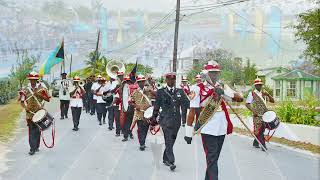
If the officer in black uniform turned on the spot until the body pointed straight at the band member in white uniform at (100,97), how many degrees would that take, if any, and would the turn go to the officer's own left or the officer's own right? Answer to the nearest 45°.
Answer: approximately 180°

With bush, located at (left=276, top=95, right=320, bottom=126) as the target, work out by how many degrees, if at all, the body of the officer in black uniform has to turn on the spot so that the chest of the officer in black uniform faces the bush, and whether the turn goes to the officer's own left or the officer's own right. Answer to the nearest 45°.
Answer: approximately 135° to the officer's own left

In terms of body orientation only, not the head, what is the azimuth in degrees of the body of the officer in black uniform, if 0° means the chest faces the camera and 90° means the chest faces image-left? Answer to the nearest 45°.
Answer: approximately 0°

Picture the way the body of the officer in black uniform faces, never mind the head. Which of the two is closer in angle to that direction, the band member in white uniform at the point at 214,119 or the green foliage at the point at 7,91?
the band member in white uniform

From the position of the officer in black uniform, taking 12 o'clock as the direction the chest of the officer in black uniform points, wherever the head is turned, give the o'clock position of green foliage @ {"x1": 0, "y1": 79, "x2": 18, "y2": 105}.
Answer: The green foliage is roughly at 5 o'clock from the officer in black uniform.

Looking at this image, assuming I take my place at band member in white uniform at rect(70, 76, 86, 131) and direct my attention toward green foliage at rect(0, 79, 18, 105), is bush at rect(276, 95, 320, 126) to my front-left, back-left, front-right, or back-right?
back-right

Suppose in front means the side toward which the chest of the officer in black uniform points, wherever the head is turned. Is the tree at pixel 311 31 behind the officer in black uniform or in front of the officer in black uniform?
behind
